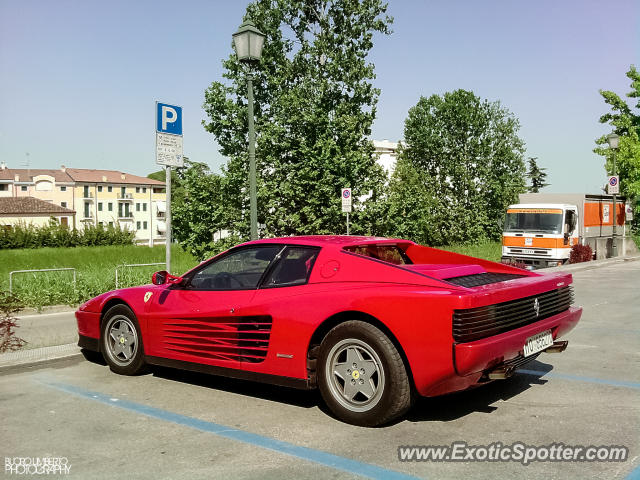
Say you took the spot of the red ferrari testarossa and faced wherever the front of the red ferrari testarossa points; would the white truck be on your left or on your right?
on your right

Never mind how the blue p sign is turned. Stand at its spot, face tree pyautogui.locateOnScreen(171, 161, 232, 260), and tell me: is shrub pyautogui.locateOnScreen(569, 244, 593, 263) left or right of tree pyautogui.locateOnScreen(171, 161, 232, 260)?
right

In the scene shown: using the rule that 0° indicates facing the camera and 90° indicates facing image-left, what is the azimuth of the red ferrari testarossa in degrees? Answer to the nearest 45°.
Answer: approximately 135°

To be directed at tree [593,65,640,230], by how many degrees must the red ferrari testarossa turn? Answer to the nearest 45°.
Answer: approximately 90° to its right

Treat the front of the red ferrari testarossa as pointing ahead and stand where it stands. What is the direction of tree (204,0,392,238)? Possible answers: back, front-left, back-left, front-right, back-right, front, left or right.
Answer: front-right

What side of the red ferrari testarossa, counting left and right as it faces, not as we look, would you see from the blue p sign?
front

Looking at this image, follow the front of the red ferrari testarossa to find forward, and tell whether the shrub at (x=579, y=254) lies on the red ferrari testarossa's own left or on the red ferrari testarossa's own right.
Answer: on the red ferrari testarossa's own right

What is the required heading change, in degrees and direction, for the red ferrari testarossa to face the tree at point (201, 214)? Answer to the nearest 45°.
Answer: approximately 45° to its right

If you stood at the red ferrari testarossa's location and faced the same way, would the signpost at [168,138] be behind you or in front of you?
in front
